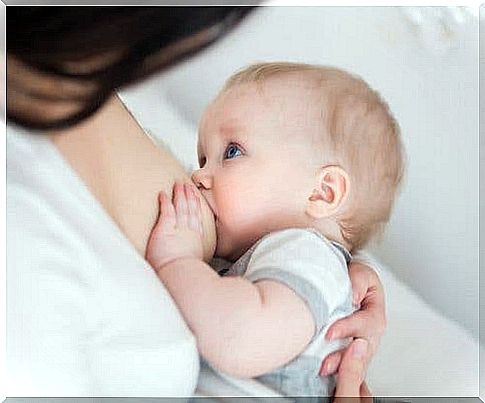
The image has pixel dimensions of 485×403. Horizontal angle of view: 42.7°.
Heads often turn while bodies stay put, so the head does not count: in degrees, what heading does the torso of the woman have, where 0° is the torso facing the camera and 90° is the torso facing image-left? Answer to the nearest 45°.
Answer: approximately 270°

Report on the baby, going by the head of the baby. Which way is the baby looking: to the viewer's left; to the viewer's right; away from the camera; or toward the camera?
to the viewer's left

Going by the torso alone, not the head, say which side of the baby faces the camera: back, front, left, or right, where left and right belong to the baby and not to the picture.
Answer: left

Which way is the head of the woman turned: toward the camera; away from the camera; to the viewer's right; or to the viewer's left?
to the viewer's right
